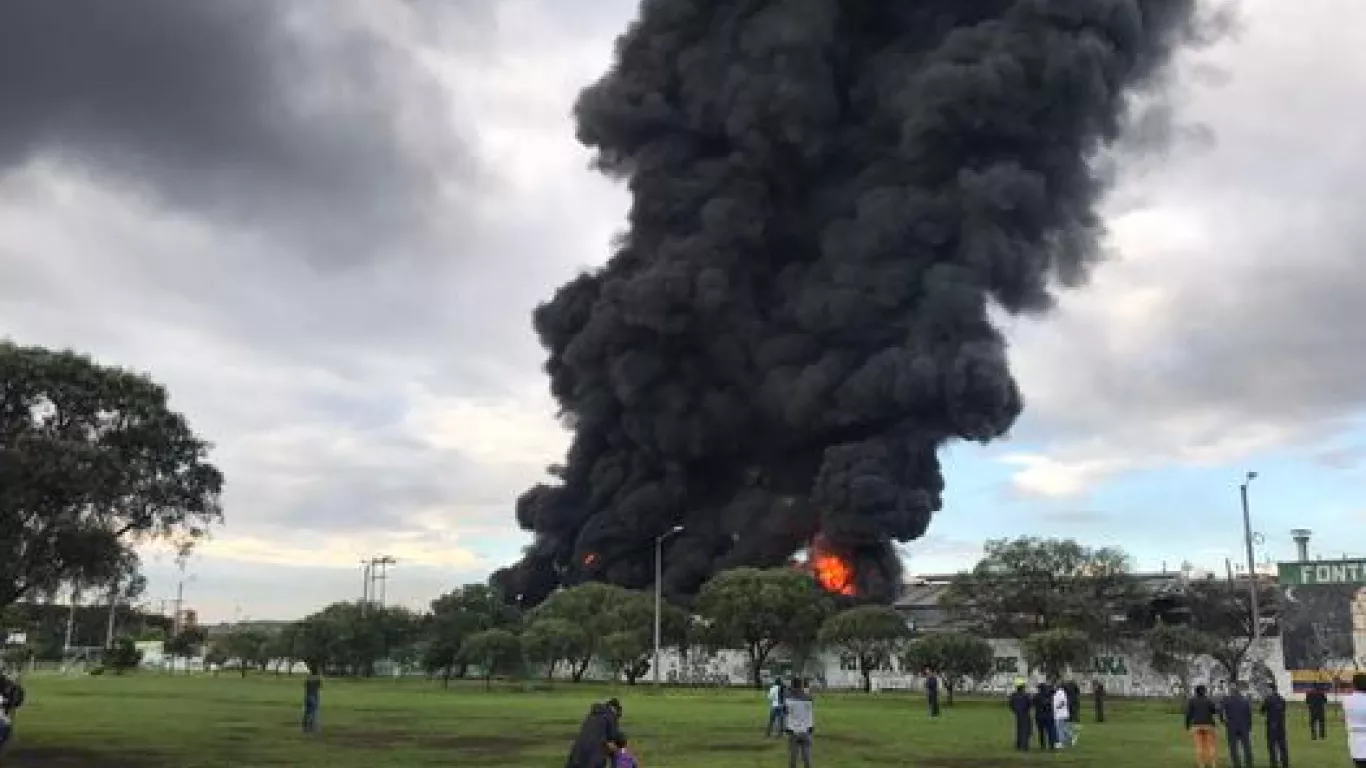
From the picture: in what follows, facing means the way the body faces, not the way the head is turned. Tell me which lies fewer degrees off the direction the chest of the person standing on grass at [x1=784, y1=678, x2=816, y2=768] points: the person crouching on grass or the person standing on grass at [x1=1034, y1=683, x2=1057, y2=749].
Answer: the person standing on grass

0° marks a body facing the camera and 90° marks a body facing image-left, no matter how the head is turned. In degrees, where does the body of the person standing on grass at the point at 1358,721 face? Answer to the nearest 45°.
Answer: approximately 180°

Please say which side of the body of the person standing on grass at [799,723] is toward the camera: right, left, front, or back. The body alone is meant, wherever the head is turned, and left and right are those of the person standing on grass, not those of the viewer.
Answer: back

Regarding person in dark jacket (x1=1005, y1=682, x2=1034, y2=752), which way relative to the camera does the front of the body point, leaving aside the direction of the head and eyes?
away from the camera

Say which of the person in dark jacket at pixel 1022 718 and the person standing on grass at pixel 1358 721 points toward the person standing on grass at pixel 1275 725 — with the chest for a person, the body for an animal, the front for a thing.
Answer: the person standing on grass at pixel 1358 721

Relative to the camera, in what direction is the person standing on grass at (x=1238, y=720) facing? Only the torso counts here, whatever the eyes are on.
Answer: away from the camera

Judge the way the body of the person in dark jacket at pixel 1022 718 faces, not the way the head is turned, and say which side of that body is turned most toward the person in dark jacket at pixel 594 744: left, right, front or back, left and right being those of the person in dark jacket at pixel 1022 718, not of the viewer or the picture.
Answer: back

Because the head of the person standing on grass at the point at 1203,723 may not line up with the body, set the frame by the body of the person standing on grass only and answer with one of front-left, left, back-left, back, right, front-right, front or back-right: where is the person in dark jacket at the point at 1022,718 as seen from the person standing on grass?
front-left

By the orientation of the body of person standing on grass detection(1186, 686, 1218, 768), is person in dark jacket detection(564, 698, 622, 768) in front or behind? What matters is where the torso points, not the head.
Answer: behind

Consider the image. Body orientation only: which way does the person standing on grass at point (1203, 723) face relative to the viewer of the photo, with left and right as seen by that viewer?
facing away from the viewer

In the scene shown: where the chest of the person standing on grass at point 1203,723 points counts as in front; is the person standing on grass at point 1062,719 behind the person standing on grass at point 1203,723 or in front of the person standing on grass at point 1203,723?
in front

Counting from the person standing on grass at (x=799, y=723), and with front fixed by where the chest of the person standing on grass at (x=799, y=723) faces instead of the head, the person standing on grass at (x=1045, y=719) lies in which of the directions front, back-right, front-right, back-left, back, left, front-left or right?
front-right

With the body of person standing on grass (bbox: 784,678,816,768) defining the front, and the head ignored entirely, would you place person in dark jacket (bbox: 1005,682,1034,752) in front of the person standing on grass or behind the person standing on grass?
in front
